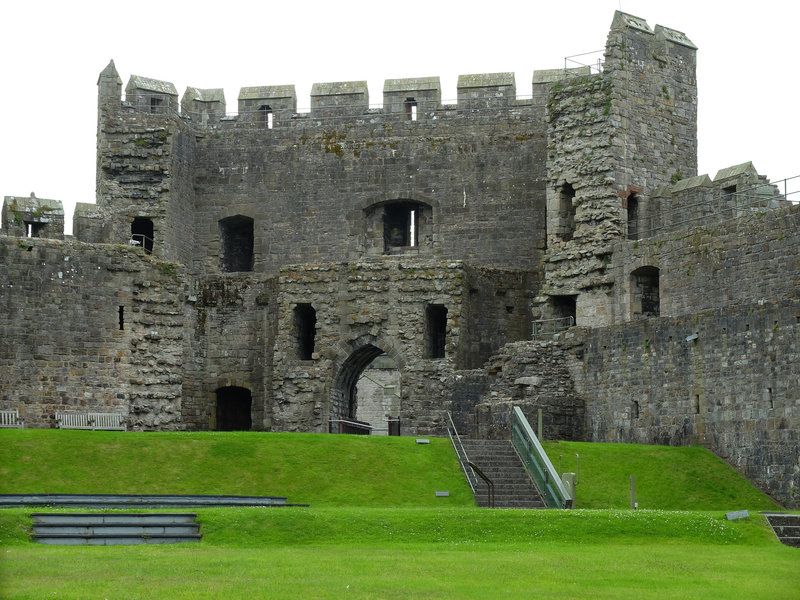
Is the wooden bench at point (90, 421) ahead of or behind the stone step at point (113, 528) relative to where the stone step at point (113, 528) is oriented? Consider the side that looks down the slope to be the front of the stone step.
behind

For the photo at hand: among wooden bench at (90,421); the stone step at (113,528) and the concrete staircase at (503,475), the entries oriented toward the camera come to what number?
3

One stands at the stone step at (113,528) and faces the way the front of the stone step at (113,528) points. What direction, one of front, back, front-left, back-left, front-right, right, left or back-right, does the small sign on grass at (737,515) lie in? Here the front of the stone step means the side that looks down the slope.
left

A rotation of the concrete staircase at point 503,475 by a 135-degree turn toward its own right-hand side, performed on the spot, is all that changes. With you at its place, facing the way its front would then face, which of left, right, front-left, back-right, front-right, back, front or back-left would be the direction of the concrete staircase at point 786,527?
back

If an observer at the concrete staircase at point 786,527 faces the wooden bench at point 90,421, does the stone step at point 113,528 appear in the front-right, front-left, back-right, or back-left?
front-left

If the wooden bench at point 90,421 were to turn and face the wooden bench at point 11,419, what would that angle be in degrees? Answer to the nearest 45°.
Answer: approximately 90° to its right

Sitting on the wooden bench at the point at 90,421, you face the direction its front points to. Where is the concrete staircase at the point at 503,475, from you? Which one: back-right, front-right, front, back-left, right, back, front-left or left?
front-left

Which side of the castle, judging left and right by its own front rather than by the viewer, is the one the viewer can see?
front

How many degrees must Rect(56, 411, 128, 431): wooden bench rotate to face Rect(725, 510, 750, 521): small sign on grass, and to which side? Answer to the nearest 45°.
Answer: approximately 45° to its left

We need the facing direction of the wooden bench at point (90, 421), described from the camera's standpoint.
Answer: facing the viewer

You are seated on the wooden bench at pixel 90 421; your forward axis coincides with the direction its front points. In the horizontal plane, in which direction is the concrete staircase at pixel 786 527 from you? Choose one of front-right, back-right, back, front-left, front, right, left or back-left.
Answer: front-left

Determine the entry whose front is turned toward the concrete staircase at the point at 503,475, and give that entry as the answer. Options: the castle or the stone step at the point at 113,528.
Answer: the castle

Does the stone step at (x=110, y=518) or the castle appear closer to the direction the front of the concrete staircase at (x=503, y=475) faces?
the stone step

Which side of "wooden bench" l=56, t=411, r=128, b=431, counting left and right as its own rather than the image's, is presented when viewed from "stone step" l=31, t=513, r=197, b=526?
front
